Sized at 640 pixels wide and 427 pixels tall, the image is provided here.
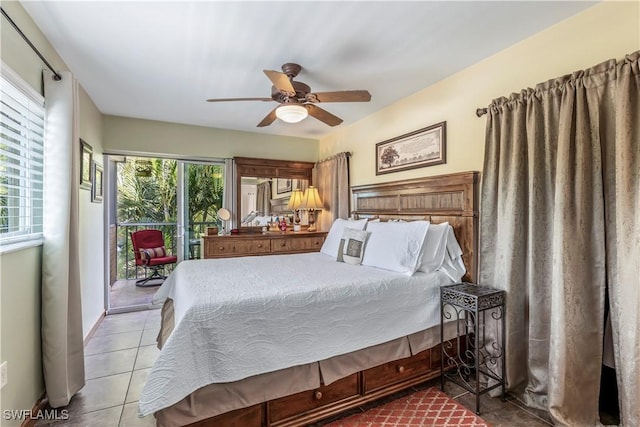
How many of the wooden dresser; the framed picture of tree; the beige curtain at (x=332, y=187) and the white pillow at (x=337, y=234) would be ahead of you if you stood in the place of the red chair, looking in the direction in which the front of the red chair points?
4

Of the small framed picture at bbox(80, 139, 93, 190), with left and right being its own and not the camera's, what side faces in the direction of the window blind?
right

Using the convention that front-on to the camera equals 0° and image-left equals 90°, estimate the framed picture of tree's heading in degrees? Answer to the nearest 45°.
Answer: approximately 45°

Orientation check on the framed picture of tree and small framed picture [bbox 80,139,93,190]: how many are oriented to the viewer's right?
1

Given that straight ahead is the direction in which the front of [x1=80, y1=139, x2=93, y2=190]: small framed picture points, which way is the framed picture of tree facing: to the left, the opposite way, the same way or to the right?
the opposite way

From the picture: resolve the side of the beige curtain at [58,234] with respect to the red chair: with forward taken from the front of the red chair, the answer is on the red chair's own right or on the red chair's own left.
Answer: on the red chair's own right

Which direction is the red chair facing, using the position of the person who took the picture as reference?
facing the viewer and to the right of the viewer

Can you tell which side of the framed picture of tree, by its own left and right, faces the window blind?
front

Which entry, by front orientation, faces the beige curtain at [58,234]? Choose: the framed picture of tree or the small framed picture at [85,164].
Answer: the framed picture of tree

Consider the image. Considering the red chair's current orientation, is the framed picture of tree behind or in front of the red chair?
in front

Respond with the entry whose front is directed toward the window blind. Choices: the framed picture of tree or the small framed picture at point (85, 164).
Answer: the framed picture of tree

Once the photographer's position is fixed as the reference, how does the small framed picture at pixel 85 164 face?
facing to the right of the viewer

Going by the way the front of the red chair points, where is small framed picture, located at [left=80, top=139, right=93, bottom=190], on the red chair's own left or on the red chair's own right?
on the red chair's own right

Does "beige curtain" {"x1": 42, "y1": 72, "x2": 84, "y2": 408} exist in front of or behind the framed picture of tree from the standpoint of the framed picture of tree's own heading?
in front

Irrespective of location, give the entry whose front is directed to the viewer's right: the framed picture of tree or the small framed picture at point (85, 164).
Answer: the small framed picture

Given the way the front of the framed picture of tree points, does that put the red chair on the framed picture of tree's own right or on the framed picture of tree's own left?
on the framed picture of tree's own right
